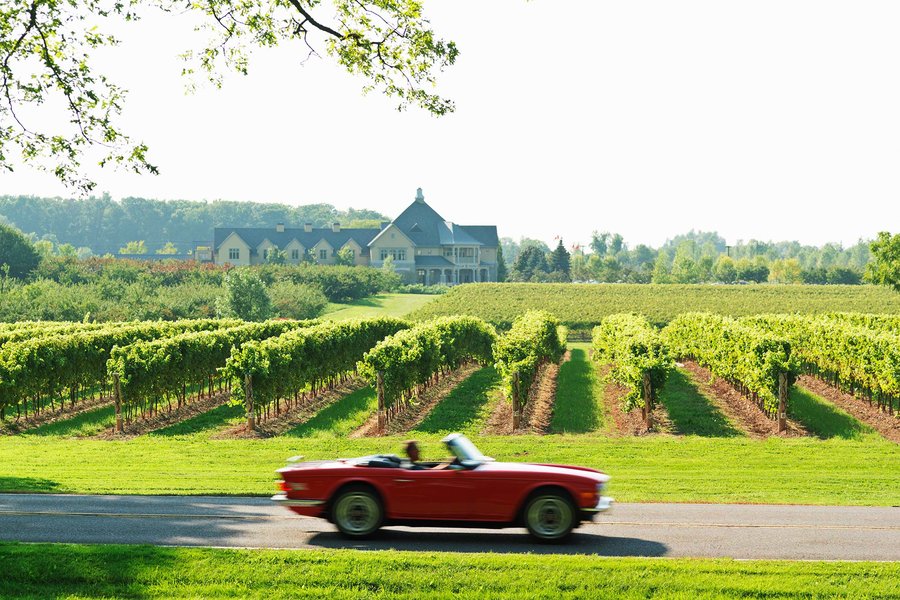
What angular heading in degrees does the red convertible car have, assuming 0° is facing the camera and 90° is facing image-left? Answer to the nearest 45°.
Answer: approximately 270°

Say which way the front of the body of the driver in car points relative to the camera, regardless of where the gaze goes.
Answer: to the viewer's right
